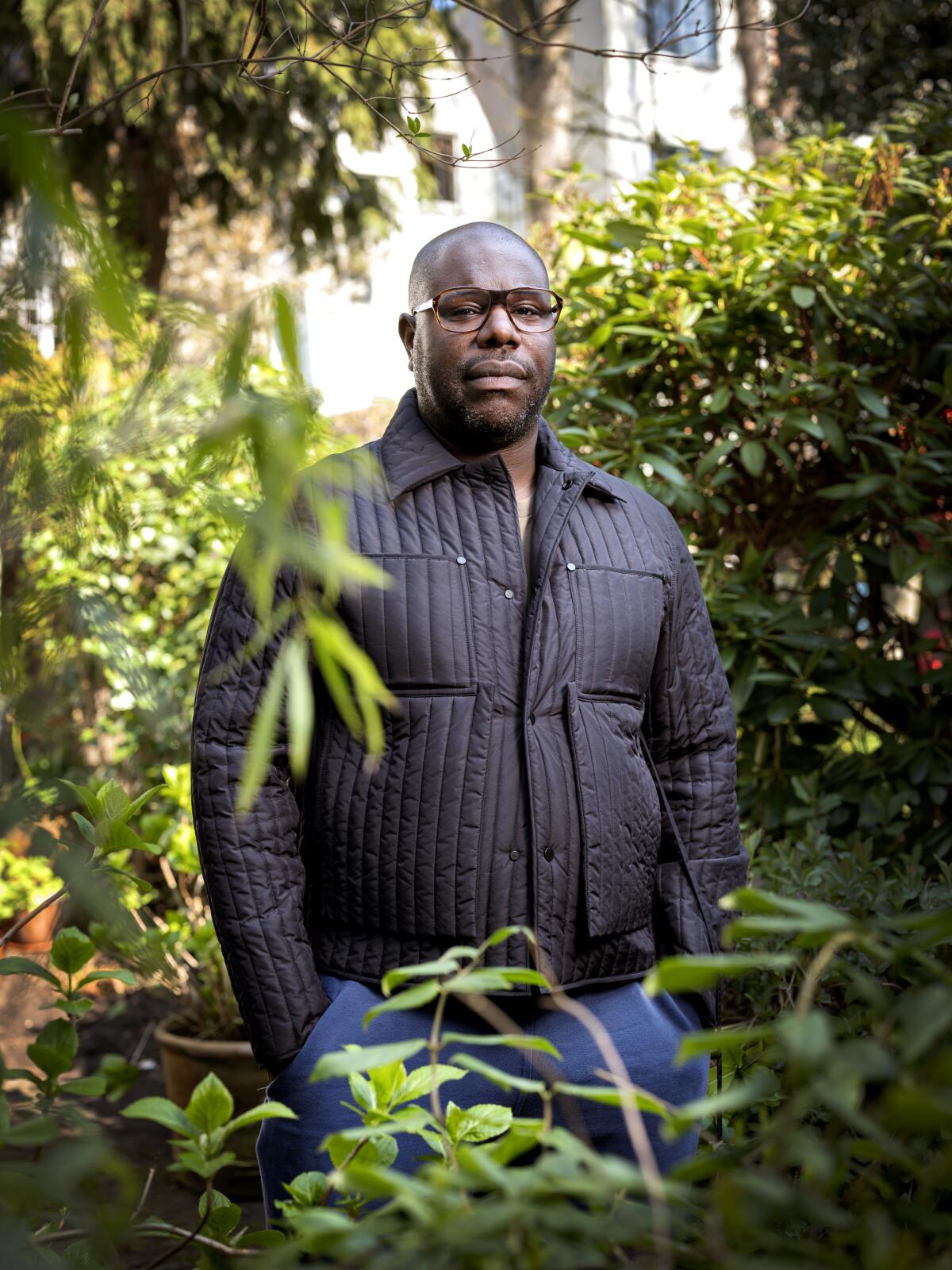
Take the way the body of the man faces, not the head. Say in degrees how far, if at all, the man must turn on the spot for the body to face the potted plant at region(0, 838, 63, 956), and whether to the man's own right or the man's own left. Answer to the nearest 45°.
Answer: approximately 135° to the man's own right

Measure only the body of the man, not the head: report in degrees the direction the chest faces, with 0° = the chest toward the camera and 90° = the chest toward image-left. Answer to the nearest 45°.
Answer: approximately 0°

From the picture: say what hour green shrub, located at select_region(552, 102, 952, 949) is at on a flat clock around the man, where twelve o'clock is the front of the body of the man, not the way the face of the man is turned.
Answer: The green shrub is roughly at 7 o'clock from the man.

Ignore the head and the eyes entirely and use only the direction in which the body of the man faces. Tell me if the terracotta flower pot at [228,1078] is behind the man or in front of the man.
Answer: behind
